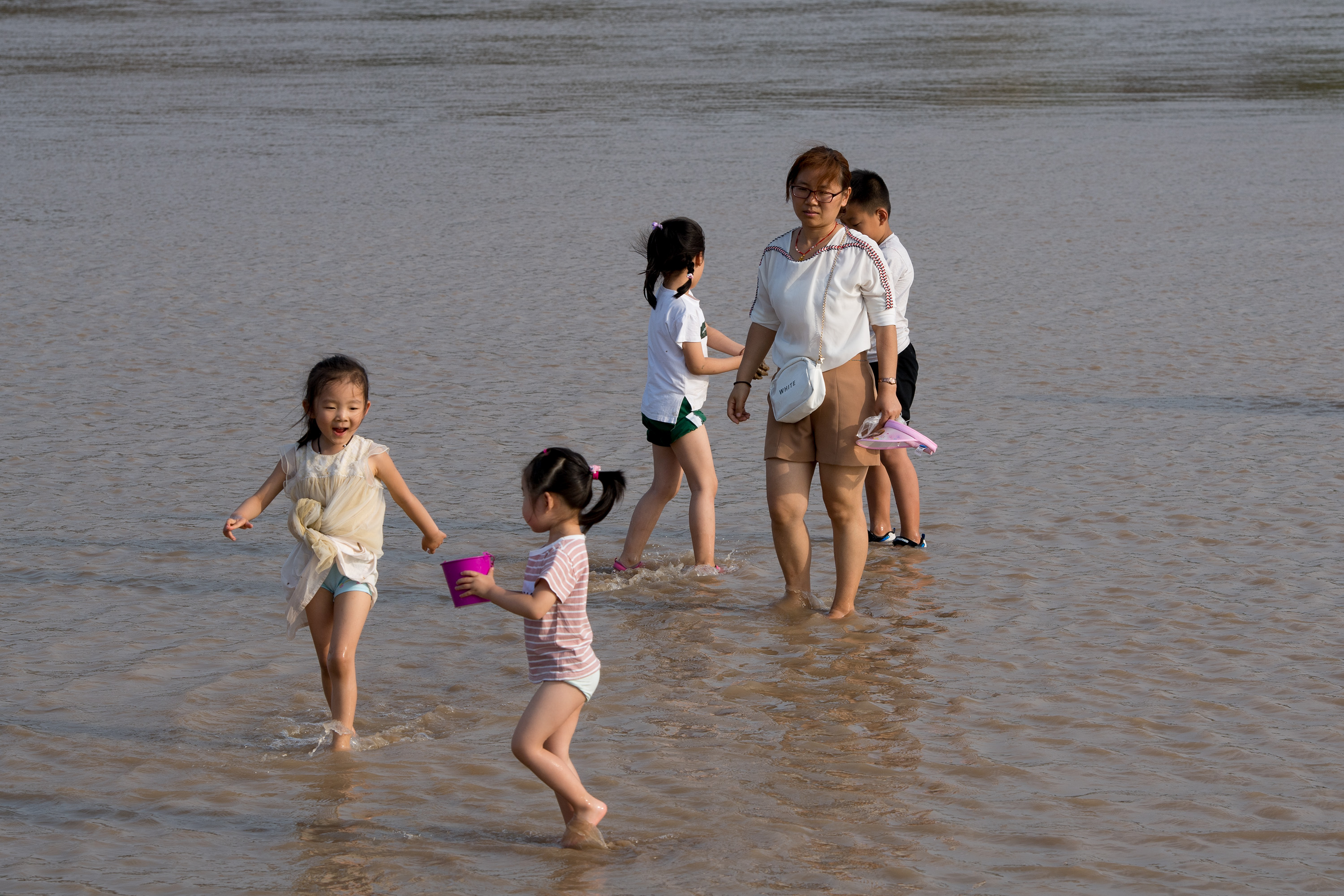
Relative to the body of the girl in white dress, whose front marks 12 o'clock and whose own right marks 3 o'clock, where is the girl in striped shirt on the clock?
The girl in striped shirt is roughly at 11 o'clock from the girl in white dress.

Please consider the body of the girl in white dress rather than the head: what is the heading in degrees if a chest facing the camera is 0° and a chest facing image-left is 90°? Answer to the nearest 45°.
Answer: approximately 0°

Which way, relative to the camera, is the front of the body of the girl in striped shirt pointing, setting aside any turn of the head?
to the viewer's left

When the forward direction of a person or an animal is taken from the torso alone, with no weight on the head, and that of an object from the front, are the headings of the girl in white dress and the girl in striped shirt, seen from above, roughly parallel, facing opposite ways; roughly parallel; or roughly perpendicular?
roughly perpendicular

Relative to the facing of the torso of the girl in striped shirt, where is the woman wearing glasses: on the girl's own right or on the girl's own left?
on the girl's own right

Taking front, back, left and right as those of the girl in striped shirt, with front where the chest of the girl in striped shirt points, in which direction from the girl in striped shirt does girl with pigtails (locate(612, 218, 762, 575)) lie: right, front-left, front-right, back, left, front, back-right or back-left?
right

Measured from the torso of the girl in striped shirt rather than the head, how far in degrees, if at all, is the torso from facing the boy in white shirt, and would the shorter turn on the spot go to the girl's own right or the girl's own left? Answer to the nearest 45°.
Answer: approximately 135° to the girl's own right

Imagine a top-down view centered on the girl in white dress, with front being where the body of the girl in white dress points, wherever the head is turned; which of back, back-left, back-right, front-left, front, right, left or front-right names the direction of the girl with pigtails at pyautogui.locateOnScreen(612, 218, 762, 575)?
back-left

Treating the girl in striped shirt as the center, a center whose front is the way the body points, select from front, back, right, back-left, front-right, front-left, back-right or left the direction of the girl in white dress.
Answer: front-right

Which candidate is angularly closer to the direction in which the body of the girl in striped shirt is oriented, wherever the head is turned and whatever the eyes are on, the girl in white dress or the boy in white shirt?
the girl in white dress

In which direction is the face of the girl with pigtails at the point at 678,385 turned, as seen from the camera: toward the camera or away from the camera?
away from the camera

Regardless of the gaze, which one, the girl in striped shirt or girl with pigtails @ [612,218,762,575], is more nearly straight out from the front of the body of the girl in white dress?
the girl in striped shirt

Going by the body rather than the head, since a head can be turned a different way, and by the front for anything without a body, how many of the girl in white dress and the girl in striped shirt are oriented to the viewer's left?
1
